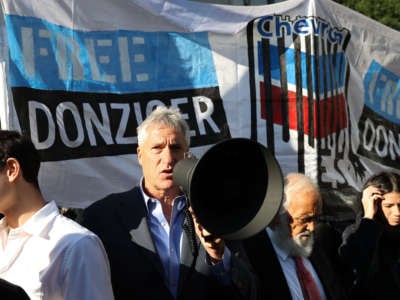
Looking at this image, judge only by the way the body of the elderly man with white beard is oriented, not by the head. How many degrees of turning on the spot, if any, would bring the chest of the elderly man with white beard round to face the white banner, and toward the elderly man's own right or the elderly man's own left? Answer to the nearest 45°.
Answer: approximately 180°

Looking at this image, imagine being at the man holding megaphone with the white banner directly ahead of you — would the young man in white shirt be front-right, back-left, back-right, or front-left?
back-left

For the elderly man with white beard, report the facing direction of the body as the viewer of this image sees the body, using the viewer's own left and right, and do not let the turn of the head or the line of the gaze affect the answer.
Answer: facing the viewer and to the right of the viewer

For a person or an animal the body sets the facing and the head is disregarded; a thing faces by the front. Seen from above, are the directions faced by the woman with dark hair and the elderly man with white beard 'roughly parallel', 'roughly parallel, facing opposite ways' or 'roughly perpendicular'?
roughly parallel

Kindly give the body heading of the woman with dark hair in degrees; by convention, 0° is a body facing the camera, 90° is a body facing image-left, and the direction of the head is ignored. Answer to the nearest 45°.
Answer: approximately 315°

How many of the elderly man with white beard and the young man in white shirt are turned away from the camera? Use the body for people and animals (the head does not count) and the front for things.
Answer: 0

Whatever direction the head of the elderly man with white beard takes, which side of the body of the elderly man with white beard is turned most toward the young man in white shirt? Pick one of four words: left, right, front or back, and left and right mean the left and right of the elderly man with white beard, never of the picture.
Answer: right

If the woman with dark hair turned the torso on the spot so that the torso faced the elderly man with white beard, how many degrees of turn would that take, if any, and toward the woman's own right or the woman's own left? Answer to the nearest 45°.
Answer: approximately 90° to the woman's own right
